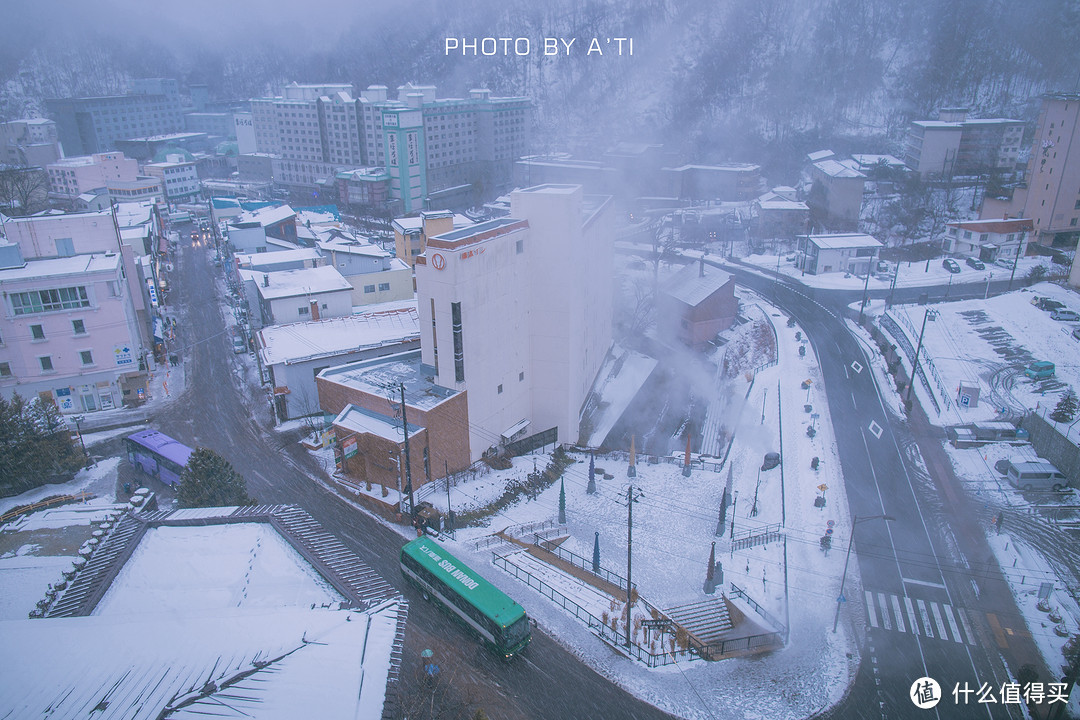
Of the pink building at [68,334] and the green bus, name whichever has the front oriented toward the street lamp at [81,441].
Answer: the pink building

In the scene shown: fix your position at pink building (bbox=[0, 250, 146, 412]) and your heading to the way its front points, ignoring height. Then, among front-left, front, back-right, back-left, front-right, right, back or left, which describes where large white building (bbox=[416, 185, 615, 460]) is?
front-left

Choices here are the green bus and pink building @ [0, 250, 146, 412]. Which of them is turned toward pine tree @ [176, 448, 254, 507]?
the pink building

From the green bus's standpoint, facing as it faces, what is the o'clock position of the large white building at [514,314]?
The large white building is roughly at 8 o'clock from the green bus.

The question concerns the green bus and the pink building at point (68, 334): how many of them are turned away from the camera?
0

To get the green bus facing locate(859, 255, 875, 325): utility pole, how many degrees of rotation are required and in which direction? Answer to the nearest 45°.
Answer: approximately 90° to its left

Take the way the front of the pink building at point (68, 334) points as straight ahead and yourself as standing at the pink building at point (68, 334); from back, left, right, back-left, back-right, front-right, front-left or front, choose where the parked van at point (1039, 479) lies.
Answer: front-left

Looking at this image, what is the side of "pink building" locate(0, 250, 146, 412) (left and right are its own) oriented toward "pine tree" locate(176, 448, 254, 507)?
front

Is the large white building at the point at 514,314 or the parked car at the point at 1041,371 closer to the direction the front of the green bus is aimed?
the parked car

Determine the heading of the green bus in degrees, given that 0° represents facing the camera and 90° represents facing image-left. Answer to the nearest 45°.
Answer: approximately 315°

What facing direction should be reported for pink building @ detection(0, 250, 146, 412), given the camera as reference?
facing the viewer

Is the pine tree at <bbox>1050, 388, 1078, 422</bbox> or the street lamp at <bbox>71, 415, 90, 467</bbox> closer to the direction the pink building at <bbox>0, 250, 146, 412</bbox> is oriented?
the street lamp

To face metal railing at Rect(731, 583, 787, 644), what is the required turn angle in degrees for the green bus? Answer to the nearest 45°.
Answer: approximately 45° to its left

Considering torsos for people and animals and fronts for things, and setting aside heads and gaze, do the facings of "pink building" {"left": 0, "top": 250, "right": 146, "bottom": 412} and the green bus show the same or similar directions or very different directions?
same or similar directions

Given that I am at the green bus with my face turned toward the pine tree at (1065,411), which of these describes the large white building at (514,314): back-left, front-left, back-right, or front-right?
front-left
